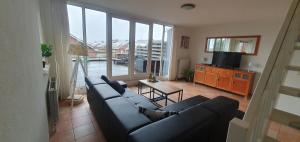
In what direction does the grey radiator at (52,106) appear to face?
to the viewer's right

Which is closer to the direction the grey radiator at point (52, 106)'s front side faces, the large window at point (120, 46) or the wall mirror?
the wall mirror

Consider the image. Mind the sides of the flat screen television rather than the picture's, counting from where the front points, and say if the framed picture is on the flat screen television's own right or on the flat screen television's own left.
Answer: on the flat screen television's own right

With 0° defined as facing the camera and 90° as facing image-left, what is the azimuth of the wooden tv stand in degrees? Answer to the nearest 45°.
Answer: approximately 45°

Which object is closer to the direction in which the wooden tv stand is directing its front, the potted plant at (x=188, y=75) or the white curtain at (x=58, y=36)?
the white curtain

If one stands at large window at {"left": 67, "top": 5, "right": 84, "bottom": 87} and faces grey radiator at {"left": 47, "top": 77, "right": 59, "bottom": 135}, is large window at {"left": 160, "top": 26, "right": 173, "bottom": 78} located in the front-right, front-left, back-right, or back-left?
back-left

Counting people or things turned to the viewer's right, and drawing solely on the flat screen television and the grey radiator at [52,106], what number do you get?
1

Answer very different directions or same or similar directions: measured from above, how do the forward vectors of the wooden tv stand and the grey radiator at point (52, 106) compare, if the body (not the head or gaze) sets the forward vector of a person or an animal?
very different directions

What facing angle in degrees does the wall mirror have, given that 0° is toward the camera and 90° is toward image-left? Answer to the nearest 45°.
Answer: approximately 45°
